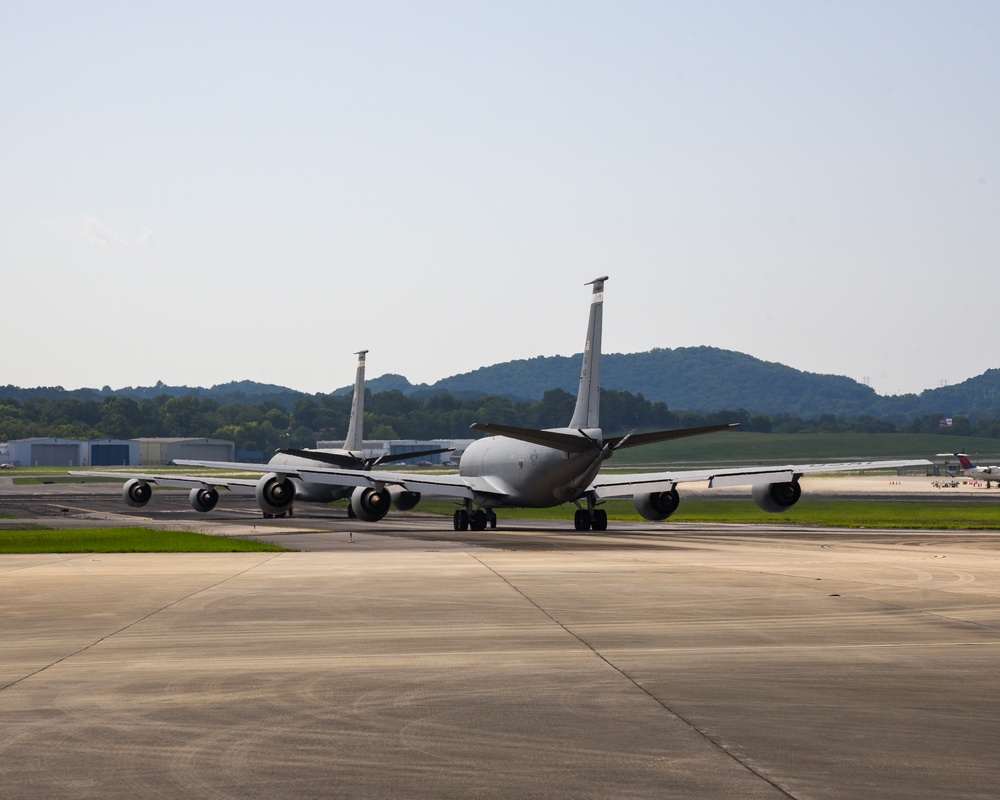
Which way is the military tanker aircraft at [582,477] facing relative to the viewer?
away from the camera
